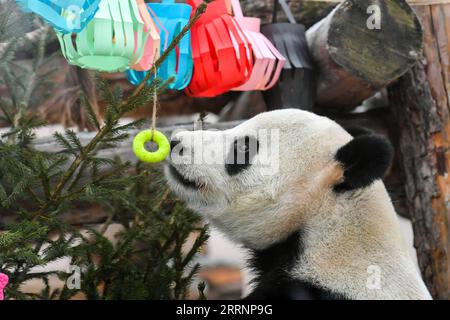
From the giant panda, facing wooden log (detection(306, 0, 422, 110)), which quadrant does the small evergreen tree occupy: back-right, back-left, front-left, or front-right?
back-left

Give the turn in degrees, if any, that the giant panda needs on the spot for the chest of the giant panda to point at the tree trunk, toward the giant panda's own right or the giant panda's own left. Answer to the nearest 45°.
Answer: approximately 135° to the giant panda's own right

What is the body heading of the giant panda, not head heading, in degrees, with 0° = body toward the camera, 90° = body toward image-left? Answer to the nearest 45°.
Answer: approximately 90°
